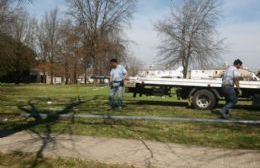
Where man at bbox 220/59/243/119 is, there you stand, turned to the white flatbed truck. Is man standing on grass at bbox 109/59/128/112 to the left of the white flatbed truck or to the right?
left

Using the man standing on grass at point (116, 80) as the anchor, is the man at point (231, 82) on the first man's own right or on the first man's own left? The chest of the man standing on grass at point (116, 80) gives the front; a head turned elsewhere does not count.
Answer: on the first man's own left

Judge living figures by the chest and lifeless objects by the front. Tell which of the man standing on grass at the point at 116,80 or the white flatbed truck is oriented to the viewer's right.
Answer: the white flatbed truck

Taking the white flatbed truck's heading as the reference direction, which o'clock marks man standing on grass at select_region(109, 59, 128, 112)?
The man standing on grass is roughly at 5 o'clock from the white flatbed truck.

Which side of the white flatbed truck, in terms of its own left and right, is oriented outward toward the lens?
right

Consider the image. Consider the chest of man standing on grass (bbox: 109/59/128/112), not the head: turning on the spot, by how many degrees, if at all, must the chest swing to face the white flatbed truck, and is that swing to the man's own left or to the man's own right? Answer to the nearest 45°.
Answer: approximately 135° to the man's own left

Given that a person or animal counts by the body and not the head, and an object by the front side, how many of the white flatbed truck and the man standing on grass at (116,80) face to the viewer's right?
1
